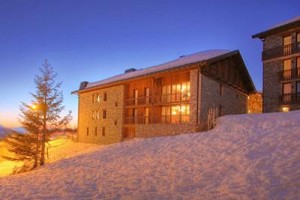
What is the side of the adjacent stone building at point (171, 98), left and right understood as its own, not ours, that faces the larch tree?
front

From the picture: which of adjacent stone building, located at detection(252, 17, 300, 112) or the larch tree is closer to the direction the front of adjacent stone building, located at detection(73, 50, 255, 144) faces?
the larch tree

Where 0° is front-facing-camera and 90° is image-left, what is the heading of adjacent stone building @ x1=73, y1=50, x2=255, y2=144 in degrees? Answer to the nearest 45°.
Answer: approximately 45°
